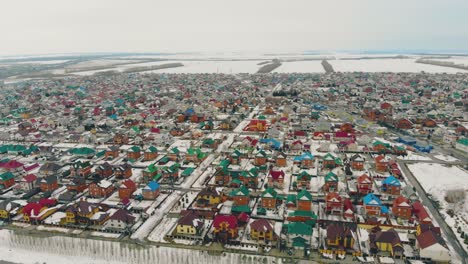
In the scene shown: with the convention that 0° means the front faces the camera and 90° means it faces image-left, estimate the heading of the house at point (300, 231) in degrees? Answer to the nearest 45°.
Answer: approximately 0°

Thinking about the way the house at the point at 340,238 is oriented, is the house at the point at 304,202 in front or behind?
behind

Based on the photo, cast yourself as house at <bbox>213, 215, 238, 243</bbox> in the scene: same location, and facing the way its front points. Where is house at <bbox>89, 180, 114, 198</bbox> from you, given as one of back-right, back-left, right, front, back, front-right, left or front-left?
back-right

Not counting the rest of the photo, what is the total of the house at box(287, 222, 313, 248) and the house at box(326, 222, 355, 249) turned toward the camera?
2

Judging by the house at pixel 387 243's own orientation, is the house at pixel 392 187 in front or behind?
behind

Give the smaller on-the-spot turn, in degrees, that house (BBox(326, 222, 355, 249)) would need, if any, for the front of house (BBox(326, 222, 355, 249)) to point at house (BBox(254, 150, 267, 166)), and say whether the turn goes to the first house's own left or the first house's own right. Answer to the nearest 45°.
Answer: approximately 135° to the first house's own right

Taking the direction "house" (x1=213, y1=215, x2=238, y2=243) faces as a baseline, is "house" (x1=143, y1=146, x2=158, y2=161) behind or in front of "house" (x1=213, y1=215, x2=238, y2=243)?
behind
